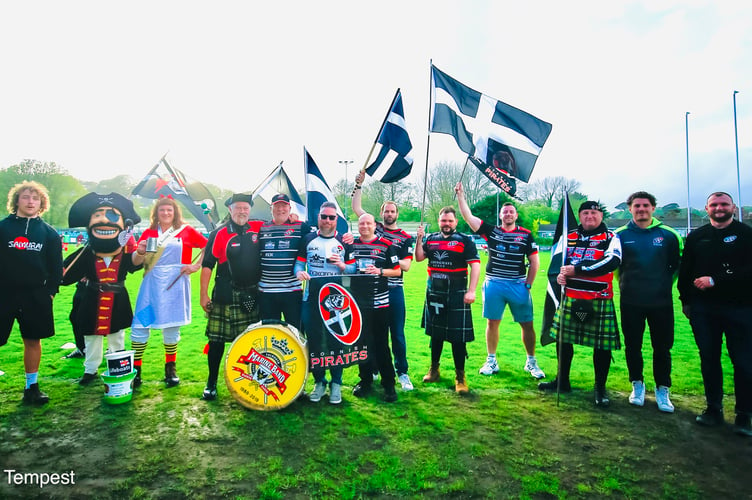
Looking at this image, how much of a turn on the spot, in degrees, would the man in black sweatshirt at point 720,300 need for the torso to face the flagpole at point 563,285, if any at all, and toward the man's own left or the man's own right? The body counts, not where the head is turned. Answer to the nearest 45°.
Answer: approximately 90° to the man's own right

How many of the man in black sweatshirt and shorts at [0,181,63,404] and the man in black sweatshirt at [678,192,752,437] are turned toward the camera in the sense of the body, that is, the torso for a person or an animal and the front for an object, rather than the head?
2

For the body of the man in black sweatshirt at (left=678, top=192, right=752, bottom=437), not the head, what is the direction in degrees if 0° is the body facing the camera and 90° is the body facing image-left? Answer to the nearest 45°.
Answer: approximately 0°

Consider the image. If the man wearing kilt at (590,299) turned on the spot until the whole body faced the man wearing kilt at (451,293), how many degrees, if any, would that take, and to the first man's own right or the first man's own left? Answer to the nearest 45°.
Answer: approximately 45° to the first man's own right

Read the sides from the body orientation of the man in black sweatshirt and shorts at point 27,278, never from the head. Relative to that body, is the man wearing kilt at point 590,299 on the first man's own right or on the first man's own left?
on the first man's own left

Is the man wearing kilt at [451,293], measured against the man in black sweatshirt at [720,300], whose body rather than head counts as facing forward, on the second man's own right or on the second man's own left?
on the second man's own right

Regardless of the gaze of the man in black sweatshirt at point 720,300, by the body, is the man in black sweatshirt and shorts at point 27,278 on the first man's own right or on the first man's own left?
on the first man's own right
